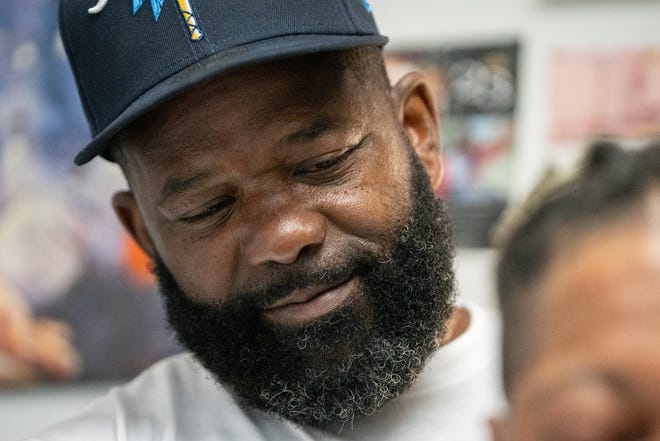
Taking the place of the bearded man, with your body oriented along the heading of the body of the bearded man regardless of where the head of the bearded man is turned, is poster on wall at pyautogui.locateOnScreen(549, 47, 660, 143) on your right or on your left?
on your left

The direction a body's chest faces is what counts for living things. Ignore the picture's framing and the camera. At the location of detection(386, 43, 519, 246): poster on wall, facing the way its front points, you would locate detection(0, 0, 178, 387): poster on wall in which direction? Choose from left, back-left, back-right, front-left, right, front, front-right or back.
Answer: right

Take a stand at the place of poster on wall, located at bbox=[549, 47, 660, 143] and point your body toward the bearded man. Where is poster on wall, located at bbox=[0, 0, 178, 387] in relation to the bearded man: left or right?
right

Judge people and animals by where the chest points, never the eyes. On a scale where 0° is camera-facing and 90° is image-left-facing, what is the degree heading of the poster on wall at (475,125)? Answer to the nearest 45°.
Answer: approximately 0°

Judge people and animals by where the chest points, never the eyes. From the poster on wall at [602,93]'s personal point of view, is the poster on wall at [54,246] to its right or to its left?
on its right

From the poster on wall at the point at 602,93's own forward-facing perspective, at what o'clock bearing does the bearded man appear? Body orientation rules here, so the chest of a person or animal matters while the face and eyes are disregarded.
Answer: The bearded man is roughly at 1 o'clock from the poster on wall.

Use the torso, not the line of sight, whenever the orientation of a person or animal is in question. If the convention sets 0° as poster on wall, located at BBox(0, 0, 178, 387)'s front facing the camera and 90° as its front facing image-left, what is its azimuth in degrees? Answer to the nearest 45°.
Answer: approximately 0°

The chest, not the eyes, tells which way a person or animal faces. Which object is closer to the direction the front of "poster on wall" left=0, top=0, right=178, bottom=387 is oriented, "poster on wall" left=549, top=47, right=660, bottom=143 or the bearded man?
the bearded man

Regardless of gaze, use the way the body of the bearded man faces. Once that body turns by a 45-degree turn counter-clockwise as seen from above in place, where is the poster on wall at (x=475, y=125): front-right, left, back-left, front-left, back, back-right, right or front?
left
